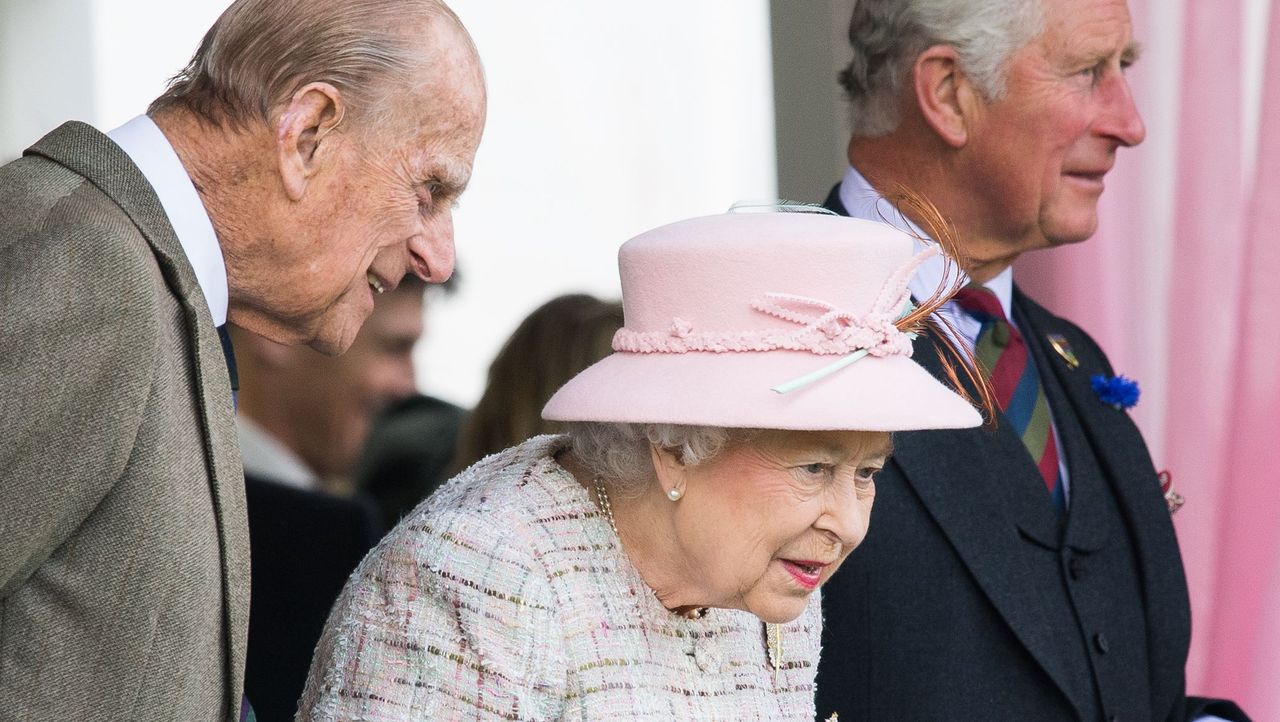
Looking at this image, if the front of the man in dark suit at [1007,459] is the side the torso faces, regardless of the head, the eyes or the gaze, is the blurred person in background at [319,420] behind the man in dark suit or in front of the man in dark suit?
behind

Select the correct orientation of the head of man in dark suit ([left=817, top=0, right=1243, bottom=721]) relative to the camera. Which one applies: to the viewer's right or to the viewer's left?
to the viewer's right

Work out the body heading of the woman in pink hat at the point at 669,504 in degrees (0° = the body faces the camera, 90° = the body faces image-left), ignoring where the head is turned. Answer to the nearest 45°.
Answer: approximately 315°

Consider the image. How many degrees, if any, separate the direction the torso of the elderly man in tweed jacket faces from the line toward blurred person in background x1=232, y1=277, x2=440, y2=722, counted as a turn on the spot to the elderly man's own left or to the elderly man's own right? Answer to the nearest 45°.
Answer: approximately 90° to the elderly man's own left

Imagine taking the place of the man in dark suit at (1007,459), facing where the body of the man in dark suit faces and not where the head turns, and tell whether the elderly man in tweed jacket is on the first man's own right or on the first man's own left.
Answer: on the first man's own right

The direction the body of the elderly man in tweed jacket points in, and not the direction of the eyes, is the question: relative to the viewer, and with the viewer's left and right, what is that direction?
facing to the right of the viewer

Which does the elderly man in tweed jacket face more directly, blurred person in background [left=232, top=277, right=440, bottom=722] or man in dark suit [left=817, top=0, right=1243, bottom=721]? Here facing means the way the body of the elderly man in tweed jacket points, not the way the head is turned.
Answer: the man in dark suit

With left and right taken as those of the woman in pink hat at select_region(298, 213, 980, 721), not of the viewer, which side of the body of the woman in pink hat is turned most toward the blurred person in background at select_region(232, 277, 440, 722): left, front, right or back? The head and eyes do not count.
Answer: back

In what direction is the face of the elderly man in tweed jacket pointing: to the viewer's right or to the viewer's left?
to the viewer's right

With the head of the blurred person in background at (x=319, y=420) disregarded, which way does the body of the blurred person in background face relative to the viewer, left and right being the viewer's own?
facing to the right of the viewer

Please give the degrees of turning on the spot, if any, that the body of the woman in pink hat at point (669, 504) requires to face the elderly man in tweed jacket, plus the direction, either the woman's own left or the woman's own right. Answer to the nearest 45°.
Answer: approximately 90° to the woman's own right
